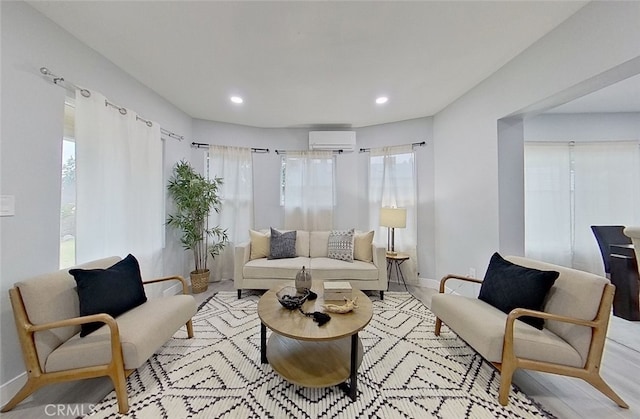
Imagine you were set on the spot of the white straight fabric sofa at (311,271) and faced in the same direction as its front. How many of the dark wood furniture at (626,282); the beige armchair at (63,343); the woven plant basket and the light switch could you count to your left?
1

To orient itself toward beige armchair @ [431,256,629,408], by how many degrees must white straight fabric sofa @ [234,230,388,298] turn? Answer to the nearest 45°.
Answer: approximately 45° to its left

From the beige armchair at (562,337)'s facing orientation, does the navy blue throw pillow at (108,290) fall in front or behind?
in front

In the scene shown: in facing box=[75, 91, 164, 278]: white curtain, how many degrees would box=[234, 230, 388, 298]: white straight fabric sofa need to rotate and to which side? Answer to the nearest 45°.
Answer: approximately 90° to its right

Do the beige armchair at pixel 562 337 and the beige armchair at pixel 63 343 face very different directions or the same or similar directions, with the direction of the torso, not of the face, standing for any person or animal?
very different directions

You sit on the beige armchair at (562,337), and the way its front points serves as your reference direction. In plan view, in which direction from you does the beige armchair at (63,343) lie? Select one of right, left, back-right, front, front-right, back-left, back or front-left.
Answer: front

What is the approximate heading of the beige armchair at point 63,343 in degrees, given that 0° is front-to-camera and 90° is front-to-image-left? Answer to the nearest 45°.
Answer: approximately 315°

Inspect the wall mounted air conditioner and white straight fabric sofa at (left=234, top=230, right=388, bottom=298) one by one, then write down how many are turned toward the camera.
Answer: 2

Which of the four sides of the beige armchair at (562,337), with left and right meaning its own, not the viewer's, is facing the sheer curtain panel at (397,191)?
right

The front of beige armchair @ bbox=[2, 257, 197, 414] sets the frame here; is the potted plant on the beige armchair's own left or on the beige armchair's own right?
on the beige armchair's own left

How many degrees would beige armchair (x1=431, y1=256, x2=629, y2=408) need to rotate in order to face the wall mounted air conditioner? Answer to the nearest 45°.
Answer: approximately 45° to its right

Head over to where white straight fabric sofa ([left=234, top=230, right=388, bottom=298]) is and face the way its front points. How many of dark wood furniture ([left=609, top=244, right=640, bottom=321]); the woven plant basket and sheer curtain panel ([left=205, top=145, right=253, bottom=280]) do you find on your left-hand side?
1

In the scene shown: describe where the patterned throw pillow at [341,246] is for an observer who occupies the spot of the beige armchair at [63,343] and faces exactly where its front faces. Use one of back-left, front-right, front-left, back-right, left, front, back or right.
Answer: front-left

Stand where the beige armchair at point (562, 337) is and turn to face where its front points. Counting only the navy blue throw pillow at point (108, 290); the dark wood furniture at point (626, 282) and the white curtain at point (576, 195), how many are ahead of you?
1

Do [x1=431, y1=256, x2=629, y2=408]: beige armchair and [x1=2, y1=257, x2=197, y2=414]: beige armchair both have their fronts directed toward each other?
yes

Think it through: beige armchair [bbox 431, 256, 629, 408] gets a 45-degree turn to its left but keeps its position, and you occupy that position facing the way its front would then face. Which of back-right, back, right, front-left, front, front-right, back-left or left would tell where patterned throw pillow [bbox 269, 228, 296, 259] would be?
right

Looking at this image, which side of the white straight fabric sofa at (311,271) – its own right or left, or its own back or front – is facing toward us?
front

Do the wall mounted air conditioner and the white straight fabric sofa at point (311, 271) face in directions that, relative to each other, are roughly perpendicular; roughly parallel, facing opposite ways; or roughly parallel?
roughly parallel

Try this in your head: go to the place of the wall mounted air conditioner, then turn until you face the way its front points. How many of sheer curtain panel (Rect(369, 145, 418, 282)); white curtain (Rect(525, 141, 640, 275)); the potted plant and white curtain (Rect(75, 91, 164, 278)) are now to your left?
2
